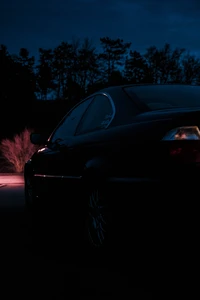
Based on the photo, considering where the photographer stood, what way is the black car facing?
facing away from the viewer and to the left of the viewer

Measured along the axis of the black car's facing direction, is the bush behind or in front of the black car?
in front
